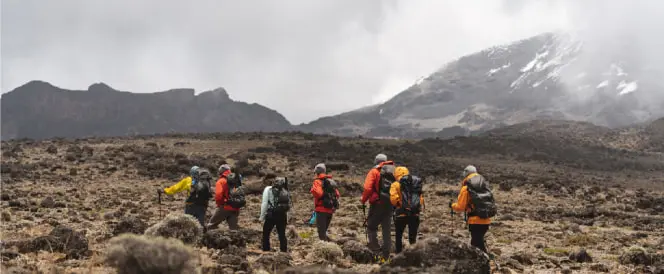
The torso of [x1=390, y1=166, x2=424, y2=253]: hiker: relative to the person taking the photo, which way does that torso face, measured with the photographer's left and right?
facing away from the viewer and to the left of the viewer

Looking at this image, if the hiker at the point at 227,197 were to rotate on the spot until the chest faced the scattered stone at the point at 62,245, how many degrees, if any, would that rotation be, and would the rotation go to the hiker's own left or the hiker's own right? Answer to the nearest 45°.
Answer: approximately 90° to the hiker's own left

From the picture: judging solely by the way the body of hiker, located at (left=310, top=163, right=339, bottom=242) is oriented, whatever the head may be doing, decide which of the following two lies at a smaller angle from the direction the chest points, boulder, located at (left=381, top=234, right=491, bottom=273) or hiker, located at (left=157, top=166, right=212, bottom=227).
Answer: the hiker

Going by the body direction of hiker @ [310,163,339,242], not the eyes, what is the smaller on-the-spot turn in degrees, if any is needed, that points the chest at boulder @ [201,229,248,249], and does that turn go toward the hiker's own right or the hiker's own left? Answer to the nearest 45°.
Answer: approximately 45° to the hiker's own left

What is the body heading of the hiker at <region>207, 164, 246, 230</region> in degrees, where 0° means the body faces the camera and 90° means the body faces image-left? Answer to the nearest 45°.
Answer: approximately 135°

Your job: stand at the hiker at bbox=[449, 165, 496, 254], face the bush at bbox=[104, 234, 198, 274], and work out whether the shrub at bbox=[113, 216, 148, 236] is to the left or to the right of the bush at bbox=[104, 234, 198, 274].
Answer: right

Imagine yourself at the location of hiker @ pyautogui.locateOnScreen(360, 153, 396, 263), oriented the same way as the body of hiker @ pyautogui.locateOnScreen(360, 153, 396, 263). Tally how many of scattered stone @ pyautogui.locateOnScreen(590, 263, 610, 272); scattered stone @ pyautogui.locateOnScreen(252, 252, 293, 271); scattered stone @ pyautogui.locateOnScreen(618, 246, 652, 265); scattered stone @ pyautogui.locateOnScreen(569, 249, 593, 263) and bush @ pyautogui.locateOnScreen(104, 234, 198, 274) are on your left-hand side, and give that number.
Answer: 2

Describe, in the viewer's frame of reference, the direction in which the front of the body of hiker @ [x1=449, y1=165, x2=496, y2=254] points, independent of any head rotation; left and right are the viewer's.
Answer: facing away from the viewer and to the left of the viewer

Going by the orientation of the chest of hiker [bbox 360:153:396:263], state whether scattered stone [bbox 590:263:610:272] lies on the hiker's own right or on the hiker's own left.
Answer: on the hiker's own right

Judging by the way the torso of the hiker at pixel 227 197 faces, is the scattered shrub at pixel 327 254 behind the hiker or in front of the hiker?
behind

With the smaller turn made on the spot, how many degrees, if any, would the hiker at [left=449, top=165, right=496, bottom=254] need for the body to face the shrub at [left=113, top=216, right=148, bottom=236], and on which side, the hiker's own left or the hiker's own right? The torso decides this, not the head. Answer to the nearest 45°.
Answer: approximately 45° to the hiker's own left

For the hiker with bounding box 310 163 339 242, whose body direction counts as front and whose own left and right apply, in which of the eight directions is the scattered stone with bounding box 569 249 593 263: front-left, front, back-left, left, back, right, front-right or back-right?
back-right
